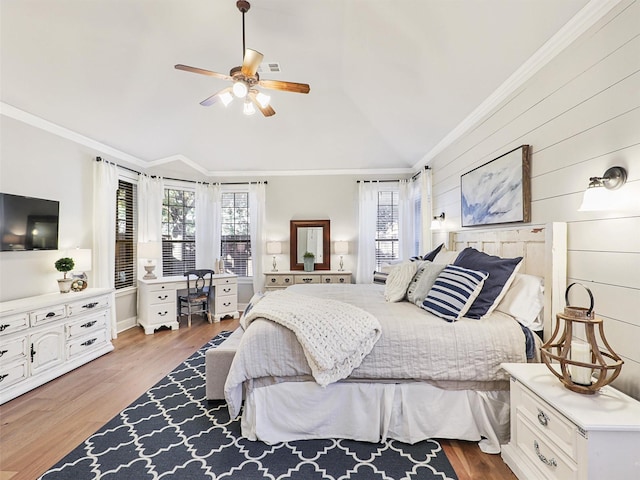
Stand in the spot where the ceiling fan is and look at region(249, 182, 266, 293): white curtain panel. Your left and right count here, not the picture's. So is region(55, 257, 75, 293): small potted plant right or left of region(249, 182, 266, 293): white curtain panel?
left

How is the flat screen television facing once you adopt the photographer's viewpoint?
facing the viewer and to the right of the viewer

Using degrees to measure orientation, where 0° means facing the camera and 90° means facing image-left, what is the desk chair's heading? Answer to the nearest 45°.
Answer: approximately 135°

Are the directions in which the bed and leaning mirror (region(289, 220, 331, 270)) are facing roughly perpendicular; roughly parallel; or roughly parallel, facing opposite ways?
roughly perpendicular

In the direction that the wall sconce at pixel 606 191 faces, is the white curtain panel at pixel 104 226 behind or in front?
in front

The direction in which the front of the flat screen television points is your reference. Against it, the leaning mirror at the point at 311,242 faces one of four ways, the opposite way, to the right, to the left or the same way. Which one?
to the right

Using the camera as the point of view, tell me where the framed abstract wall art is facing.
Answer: facing the viewer and to the left of the viewer

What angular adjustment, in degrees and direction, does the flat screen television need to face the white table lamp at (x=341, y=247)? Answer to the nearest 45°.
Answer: approximately 45° to its left

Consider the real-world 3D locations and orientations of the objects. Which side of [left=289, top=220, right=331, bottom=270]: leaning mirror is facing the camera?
front

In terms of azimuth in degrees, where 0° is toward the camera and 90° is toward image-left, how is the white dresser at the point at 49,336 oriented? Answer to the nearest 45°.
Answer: approximately 315°

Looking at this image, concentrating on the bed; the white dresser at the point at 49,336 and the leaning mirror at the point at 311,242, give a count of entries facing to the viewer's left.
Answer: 1

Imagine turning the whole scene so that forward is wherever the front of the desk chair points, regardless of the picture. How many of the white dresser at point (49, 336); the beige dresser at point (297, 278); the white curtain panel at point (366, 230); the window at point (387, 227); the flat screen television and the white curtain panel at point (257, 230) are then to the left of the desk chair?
2

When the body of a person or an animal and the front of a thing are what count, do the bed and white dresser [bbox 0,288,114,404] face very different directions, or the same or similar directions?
very different directions

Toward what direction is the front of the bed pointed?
to the viewer's left

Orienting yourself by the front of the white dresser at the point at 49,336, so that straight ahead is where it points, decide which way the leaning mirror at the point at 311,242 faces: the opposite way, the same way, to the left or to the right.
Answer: to the right
